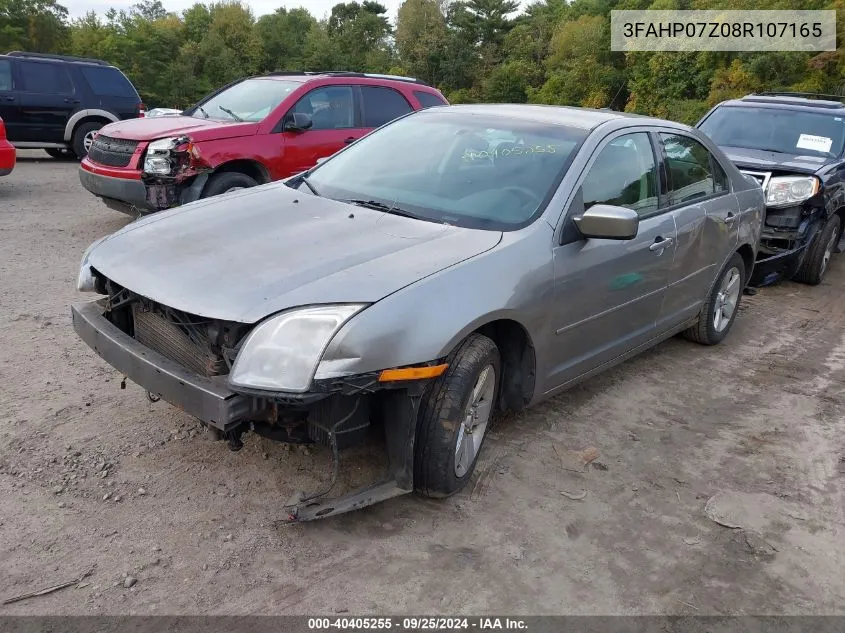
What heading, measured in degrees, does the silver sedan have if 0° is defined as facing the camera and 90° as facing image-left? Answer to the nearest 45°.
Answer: approximately 45°

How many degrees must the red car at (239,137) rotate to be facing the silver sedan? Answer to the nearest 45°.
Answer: approximately 45° to its left

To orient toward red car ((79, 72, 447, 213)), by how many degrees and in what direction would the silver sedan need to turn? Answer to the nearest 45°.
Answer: approximately 135° to its right

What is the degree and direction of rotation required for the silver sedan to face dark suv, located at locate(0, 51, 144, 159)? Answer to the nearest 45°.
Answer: approximately 90° to its right

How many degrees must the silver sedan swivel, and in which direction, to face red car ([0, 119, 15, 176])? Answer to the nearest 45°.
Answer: approximately 90° to its right

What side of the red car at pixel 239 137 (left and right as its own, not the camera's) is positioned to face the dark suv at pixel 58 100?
right

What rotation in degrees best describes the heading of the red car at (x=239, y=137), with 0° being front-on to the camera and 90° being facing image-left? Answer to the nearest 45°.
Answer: approximately 45°
